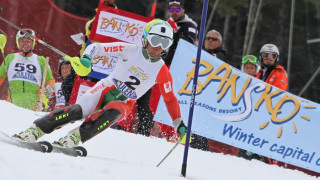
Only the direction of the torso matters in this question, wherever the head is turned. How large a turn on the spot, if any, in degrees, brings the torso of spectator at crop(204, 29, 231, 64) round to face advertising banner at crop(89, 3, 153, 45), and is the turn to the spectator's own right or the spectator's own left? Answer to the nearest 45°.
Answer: approximately 45° to the spectator's own right

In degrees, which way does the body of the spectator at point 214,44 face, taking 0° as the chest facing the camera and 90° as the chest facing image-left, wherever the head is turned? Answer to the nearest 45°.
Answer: approximately 45°

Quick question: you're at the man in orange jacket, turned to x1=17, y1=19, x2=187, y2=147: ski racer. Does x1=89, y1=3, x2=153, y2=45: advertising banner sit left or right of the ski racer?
right

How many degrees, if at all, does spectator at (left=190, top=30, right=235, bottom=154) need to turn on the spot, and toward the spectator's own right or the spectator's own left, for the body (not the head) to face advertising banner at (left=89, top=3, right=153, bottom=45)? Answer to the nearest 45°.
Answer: approximately 45° to the spectator's own right

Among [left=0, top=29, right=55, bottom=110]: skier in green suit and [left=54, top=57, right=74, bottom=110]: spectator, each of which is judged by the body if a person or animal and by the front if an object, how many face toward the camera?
2

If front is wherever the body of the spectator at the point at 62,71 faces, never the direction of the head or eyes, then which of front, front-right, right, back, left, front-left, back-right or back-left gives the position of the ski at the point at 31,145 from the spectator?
front

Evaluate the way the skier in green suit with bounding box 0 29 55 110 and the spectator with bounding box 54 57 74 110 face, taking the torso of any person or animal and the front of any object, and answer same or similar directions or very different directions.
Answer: same or similar directions

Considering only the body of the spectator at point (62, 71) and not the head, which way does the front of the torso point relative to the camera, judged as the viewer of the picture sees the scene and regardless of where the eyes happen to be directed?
toward the camera

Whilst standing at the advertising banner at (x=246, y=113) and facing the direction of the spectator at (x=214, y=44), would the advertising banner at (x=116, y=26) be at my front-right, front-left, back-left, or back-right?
front-left

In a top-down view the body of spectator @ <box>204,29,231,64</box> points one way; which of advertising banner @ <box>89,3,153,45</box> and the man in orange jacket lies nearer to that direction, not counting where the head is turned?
the advertising banner

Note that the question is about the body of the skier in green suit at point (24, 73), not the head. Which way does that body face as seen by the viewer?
toward the camera
